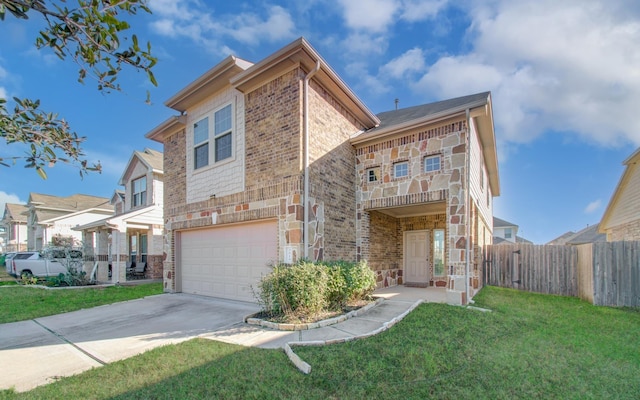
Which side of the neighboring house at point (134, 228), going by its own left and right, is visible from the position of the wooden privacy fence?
left

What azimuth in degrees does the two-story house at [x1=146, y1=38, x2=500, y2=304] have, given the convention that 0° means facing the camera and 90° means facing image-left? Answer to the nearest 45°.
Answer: approximately 45°

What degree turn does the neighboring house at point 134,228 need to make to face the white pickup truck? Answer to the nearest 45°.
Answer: approximately 90° to its right

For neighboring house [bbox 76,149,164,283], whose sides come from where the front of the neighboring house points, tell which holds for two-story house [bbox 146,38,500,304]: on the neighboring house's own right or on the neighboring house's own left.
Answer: on the neighboring house's own left

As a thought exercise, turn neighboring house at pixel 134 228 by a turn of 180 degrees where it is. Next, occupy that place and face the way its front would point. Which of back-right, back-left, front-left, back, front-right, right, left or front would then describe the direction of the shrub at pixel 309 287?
back-right
